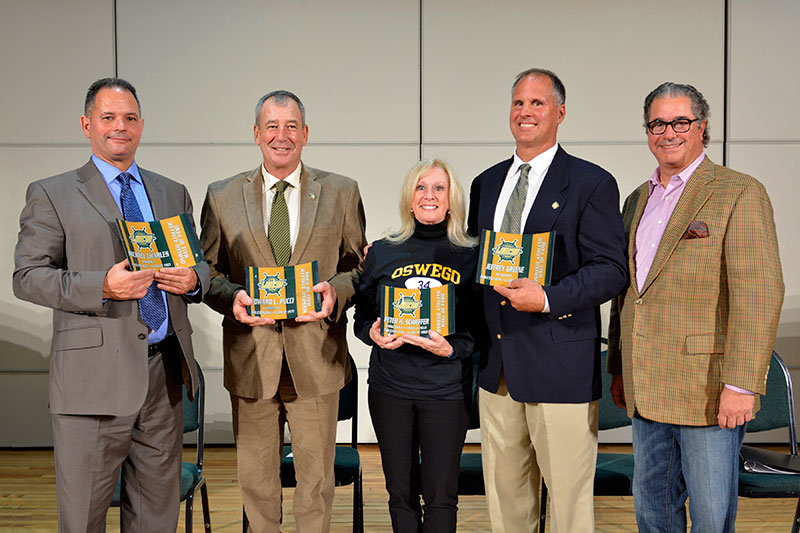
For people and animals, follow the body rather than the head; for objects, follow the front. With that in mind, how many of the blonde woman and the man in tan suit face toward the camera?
2

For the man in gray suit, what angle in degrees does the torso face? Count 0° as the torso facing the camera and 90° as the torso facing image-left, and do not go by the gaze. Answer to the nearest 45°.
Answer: approximately 315°

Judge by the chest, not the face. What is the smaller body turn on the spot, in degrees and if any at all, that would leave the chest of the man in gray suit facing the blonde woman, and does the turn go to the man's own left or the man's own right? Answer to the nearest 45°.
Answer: approximately 45° to the man's own left

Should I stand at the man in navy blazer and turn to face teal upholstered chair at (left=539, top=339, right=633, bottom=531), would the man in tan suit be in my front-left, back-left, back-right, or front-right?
back-left

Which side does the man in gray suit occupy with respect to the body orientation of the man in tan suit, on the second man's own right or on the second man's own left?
on the second man's own right

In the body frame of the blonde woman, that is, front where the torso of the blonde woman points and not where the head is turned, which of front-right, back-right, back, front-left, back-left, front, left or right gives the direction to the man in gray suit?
right

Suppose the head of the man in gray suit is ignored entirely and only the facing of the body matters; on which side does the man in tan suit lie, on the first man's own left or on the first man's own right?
on the first man's own left

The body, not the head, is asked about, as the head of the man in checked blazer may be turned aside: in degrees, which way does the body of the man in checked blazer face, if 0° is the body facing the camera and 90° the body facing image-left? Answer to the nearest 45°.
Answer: approximately 45°
